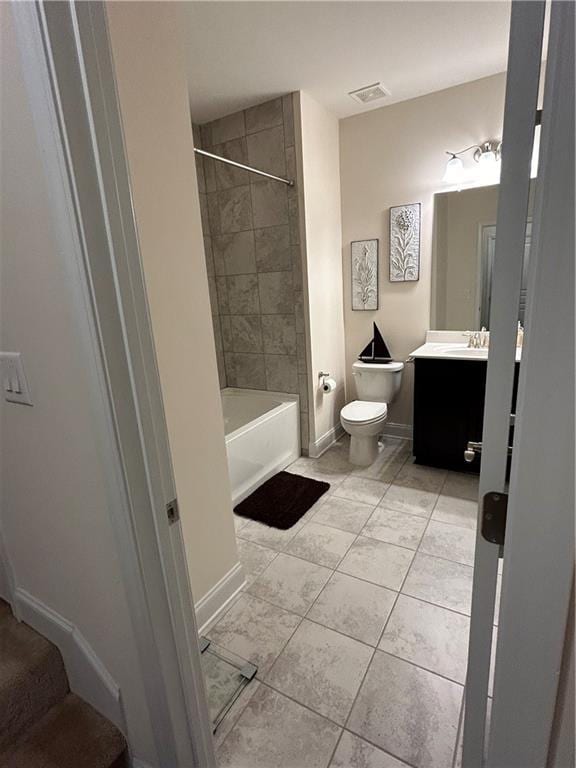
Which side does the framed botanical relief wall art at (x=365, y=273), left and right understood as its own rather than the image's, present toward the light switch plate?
front

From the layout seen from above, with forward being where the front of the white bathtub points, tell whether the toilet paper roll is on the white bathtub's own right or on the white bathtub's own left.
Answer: on the white bathtub's own left

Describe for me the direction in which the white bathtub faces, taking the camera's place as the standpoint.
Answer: facing the viewer and to the right of the viewer

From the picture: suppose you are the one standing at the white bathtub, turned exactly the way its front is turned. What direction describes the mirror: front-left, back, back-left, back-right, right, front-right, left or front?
front-left

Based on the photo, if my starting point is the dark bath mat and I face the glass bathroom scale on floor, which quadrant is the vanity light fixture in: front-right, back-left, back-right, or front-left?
back-left

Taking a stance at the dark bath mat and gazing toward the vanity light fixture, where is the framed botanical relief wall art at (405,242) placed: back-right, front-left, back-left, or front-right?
front-left

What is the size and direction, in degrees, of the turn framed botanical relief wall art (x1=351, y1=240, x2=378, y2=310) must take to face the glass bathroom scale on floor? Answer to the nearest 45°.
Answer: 0° — it already faces it

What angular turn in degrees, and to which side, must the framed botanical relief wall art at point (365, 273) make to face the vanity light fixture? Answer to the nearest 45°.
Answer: approximately 90° to its left

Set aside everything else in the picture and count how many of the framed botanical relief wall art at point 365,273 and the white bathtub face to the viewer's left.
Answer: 0

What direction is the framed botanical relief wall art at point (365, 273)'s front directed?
toward the camera

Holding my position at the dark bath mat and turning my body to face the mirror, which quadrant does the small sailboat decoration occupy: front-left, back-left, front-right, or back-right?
front-left

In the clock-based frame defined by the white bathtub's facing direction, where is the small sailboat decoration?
The small sailboat decoration is roughly at 10 o'clock from the white bathtub.
